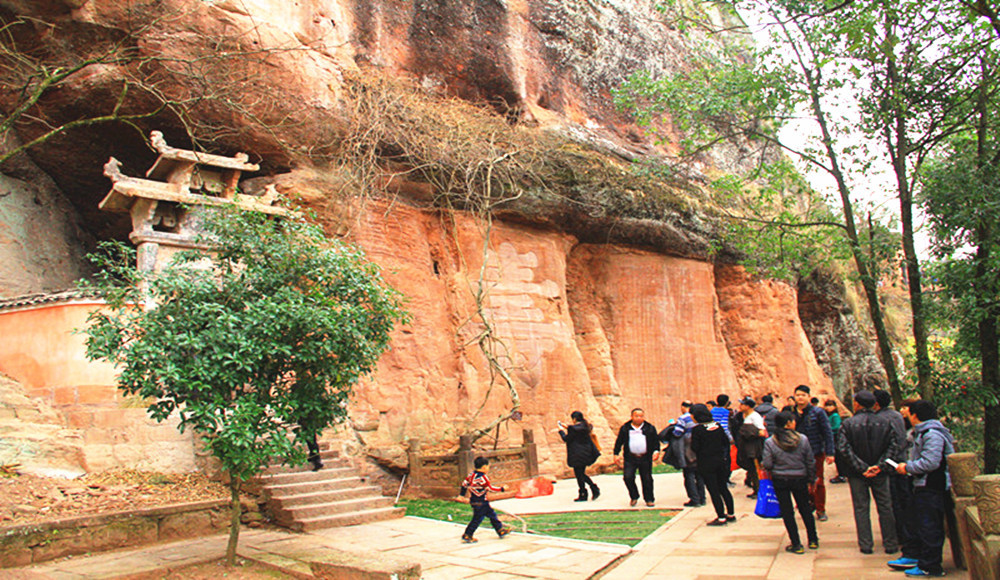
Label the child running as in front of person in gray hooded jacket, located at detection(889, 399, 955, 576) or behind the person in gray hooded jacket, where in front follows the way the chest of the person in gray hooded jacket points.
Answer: in front

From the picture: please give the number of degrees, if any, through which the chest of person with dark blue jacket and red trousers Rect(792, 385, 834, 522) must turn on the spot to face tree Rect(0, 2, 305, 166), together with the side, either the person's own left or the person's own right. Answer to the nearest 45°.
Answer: approximately 45° to the person's own right

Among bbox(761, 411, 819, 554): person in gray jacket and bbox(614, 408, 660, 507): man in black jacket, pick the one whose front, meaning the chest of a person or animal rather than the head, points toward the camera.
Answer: the man in black jacket

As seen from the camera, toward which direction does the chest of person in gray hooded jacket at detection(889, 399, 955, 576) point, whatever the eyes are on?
to the viewer's left

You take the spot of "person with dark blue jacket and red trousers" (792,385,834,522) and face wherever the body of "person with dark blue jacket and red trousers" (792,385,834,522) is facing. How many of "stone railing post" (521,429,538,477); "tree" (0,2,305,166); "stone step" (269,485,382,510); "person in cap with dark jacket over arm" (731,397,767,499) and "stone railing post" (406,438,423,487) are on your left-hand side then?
0

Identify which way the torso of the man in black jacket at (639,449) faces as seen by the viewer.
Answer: toward the camera

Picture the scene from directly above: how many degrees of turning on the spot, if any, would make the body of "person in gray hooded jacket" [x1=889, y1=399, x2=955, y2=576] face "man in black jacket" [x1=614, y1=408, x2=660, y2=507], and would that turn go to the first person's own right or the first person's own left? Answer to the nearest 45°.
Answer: approximately 45° to the first person's own right

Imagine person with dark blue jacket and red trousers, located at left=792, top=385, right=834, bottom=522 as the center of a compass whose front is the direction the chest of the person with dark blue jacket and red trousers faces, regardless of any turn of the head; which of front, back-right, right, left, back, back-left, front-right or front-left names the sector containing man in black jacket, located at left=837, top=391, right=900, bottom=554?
front-left

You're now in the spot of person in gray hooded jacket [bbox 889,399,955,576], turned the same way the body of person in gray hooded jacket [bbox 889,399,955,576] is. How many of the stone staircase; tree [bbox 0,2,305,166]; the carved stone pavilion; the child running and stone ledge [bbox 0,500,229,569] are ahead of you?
5

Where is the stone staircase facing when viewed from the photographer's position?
facing the viewer and to the right of the viewer

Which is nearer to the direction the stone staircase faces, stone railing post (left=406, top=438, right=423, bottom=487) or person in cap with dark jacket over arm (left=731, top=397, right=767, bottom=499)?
the person in cap with dark jacket over arm

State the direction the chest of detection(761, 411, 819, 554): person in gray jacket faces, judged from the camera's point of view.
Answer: away from the camera

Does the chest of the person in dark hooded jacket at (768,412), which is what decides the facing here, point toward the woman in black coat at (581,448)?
no

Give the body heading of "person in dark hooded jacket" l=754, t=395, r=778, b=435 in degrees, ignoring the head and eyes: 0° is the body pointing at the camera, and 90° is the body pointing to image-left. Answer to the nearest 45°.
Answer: approximately 180°

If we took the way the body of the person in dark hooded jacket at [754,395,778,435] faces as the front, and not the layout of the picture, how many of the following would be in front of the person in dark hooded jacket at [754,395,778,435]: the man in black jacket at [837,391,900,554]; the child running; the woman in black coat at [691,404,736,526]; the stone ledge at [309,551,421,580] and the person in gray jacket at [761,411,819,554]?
0

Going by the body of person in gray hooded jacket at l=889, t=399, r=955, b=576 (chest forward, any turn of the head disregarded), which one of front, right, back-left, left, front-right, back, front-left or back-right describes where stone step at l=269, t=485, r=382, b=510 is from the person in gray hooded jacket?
front
